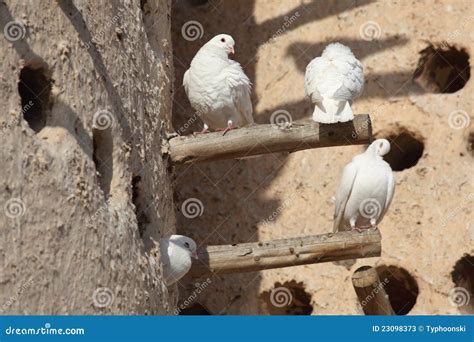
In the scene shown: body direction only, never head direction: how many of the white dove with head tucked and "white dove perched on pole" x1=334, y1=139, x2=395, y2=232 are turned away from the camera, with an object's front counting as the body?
1

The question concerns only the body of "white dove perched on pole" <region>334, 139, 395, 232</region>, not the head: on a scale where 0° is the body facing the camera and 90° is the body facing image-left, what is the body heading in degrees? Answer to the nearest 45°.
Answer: approximately 315°

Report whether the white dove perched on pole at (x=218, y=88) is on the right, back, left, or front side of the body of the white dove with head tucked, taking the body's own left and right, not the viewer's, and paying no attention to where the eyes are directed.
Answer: left

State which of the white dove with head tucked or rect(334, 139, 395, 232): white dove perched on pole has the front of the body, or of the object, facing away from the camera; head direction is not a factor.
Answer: the white dove with head tucked

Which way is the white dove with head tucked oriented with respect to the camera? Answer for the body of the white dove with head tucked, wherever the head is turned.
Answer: away from the camera
